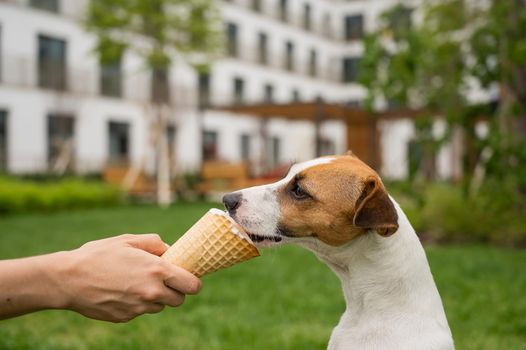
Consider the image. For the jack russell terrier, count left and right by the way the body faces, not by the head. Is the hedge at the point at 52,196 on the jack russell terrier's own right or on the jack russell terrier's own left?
on the jack russell terrier's own right

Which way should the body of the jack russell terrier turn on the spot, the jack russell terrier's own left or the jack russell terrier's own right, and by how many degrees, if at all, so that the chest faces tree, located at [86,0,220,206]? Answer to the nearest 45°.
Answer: approximately 90° to the jack russell terrier's own right

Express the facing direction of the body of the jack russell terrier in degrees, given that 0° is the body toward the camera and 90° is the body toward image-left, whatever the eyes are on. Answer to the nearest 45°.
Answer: approximately 90°

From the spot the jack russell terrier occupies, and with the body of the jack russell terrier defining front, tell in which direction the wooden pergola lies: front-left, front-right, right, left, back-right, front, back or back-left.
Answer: right

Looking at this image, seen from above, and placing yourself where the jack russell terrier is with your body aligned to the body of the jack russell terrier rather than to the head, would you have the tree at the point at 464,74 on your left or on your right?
on your right

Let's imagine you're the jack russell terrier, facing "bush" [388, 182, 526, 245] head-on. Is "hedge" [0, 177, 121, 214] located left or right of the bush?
left

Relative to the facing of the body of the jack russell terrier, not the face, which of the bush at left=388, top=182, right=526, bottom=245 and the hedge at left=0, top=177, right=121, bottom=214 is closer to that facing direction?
the hedge
